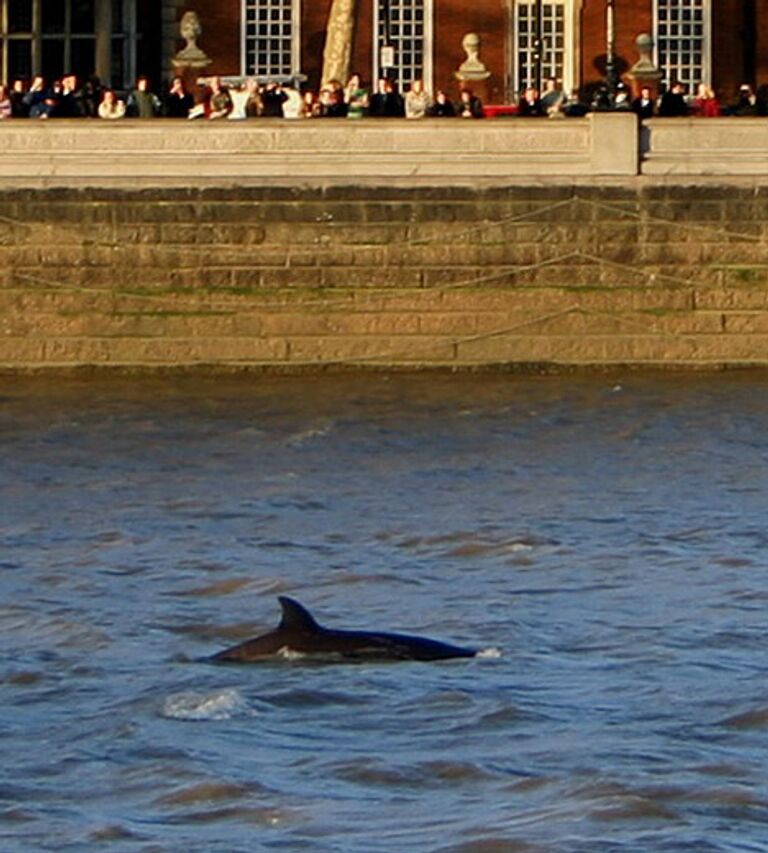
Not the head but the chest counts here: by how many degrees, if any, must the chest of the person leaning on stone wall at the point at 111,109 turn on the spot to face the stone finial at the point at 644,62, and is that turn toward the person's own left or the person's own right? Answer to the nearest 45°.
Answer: approximately 135° to the person's own left

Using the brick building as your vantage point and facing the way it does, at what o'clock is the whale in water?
The whale in water is roughly at 12 o'clock from the brick building.

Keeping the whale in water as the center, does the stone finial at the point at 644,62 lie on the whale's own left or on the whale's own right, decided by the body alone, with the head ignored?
on the whale's own left

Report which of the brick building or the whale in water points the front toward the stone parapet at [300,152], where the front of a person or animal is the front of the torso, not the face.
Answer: the brick building

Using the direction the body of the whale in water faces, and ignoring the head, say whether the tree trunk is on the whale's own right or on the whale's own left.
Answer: on the whale's own left

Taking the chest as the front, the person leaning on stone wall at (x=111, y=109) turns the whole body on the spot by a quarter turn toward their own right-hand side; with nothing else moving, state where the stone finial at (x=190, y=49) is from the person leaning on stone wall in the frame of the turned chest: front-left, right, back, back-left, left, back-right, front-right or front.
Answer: right

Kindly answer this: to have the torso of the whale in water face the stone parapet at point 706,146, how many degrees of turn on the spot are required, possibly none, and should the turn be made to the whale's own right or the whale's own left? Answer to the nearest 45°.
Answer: approximately 90° to the whale's own left

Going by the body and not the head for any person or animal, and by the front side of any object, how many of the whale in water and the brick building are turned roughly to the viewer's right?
1

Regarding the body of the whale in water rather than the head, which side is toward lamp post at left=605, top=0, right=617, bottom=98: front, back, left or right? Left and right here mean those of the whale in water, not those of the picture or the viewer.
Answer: left

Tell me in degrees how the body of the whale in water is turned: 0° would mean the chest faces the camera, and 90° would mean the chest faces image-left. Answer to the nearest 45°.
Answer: approximately 270°

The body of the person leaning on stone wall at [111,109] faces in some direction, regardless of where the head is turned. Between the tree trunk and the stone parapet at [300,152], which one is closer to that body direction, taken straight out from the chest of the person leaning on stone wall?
the stone parapet
